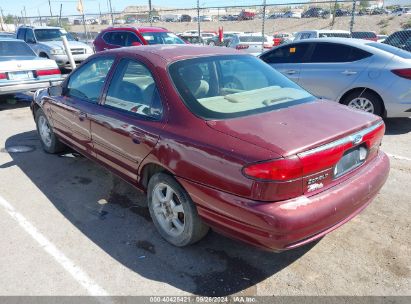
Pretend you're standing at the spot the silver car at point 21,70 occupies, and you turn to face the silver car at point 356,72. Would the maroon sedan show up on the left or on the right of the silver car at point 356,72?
right

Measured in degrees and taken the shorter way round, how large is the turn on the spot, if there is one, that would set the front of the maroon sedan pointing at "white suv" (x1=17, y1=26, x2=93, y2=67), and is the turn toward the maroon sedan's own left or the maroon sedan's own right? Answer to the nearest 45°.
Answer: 0° — it already faces it

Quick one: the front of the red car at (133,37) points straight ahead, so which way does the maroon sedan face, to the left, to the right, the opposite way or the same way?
the opposite way

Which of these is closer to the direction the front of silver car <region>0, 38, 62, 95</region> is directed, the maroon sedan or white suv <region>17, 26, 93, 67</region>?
the white suv

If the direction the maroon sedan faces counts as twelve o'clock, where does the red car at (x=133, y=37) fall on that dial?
The red car is roughly at 1 o'clock from the maroon sedan.

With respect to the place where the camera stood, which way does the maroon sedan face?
facing away from the viewer and to the left of the viewer
